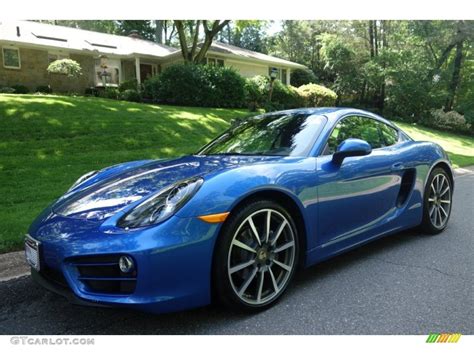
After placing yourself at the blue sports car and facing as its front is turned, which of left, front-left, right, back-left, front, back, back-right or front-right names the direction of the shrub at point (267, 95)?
back-right

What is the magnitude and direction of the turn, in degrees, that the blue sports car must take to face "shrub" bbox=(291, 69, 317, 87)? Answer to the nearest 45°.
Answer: approximately 135° to its right

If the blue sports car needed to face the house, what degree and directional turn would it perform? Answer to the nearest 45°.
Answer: approximately 135° to its right

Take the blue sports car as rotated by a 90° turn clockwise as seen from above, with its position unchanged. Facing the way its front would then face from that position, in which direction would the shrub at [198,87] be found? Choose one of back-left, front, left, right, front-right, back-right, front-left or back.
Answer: front-right

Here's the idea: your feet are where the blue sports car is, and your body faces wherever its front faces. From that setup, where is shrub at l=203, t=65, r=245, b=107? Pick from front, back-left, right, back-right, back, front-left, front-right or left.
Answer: back-right

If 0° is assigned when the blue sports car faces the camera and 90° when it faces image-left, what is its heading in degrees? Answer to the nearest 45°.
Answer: approximately 45°

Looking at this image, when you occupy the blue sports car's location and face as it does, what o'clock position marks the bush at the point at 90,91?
The bush is roughly at 4 o'clock from the blue sports car.

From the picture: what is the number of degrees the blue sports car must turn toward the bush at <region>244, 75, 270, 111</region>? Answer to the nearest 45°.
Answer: approximately 135° to its right

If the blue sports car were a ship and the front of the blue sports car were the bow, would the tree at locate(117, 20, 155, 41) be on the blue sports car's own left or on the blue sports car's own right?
on the blue sports car's own right

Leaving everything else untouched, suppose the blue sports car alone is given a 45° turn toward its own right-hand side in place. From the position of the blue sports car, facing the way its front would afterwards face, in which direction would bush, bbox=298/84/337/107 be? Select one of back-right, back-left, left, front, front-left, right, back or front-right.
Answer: right
